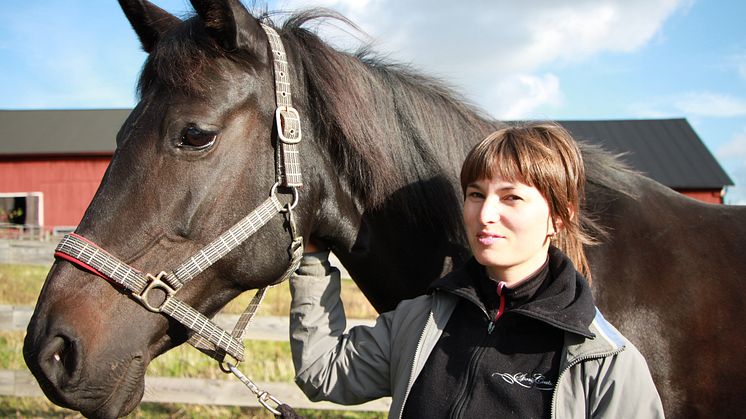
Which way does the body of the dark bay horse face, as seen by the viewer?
to the viewer's left

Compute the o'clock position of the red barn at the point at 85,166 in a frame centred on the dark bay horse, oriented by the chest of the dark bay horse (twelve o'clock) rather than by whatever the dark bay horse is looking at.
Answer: The red barn is roughly at 2 o'clock from the dark bay horse.
